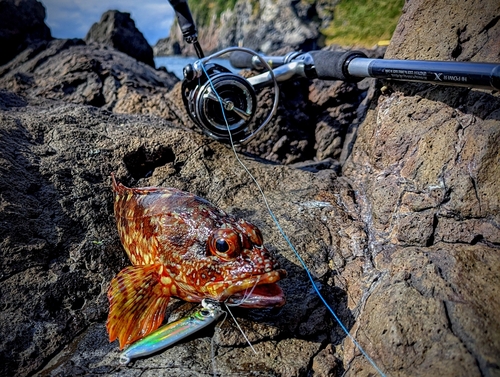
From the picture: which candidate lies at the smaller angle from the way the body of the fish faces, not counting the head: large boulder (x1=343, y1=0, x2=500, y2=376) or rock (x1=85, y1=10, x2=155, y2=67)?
the large boulder

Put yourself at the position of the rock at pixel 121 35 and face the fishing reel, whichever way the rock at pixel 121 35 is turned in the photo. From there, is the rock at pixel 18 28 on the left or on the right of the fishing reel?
right

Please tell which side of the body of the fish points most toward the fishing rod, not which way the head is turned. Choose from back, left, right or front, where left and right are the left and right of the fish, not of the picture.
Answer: left

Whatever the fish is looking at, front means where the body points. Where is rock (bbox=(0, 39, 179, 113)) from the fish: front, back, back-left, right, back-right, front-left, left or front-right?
back-left

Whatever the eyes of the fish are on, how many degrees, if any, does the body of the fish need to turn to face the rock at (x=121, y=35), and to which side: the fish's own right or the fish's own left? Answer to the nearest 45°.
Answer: approximately 135° to the fish's own left

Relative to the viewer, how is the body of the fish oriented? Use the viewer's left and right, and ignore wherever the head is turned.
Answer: facing the viewer and to the right of the viewer

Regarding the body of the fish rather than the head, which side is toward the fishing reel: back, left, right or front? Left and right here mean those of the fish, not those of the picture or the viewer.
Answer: left

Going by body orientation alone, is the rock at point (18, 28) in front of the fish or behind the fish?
behind

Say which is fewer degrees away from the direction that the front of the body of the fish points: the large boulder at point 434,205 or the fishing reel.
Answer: the large boulder
